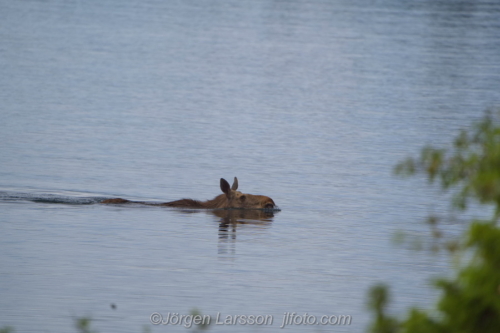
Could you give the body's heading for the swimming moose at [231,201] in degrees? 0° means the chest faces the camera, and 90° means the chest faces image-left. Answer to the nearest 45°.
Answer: approximately 270°
